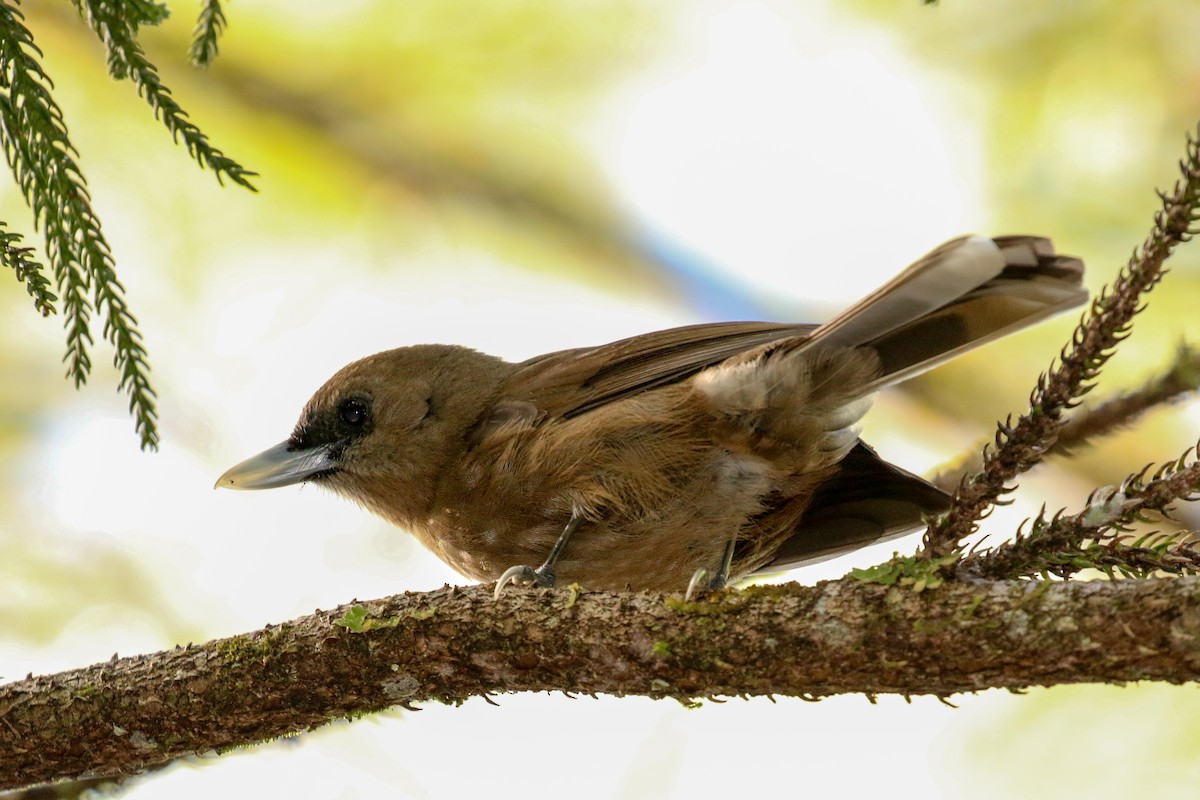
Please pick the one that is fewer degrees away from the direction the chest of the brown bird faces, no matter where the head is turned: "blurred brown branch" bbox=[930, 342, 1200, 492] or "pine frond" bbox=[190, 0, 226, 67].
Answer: the pine frond

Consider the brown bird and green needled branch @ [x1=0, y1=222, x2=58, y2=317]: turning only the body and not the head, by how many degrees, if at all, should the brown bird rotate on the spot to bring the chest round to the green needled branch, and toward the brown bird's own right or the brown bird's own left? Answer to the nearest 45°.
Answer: approximately 45° to the brown bird's own left

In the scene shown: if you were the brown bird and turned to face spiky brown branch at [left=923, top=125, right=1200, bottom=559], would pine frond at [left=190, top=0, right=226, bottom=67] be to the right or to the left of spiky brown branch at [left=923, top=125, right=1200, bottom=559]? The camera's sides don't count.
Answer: right

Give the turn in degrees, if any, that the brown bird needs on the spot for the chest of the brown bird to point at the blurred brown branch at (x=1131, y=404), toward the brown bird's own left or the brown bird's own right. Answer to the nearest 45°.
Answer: approximately 180°

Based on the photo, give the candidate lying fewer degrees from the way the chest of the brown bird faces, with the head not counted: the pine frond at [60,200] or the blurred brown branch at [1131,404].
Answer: the pine frond

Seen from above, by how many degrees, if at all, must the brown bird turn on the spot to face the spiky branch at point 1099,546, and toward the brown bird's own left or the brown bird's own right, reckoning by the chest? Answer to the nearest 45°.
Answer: approximately 135° to the brown bird's own left

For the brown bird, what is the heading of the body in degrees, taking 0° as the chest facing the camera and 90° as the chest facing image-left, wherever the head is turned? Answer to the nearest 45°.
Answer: approximately 90°
